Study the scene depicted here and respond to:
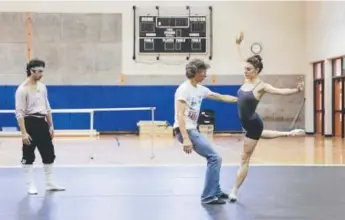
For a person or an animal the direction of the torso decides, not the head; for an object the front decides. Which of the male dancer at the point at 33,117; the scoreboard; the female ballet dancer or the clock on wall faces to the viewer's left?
the female ballet dancer

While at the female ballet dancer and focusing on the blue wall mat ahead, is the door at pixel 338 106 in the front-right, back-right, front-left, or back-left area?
front-right

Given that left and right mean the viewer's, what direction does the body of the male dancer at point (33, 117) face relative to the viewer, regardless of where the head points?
facing the viewer and to the right of the viewer

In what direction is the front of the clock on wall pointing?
toward the camera

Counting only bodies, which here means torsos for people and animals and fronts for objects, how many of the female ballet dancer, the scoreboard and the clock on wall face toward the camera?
2

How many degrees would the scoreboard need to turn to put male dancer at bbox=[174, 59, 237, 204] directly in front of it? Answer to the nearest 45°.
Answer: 0° — it already faces them

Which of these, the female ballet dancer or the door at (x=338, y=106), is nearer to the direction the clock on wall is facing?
the female ballet dancer

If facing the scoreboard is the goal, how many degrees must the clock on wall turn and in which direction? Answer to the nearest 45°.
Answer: approximately 90° to its right

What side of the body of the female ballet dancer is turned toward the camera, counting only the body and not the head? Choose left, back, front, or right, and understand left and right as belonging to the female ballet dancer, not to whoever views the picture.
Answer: left

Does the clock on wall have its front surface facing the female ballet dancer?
yes

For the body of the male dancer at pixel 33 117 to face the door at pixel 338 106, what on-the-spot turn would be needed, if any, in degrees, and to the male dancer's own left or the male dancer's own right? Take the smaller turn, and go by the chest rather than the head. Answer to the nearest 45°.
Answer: approximately 90° to the male dancer's own left

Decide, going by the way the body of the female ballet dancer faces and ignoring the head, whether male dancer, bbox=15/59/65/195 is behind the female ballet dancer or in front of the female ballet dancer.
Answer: in front

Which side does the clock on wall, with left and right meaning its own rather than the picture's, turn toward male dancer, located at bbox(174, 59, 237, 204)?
front

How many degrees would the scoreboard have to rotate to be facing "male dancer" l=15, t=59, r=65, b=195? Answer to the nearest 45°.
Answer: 0° — it already faces them

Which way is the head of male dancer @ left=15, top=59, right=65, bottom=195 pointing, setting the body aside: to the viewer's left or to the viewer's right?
to the viewer's right

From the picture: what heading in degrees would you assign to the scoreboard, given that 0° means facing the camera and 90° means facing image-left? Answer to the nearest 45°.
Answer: approximately 0°

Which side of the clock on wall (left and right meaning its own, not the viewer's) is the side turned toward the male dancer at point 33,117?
front
